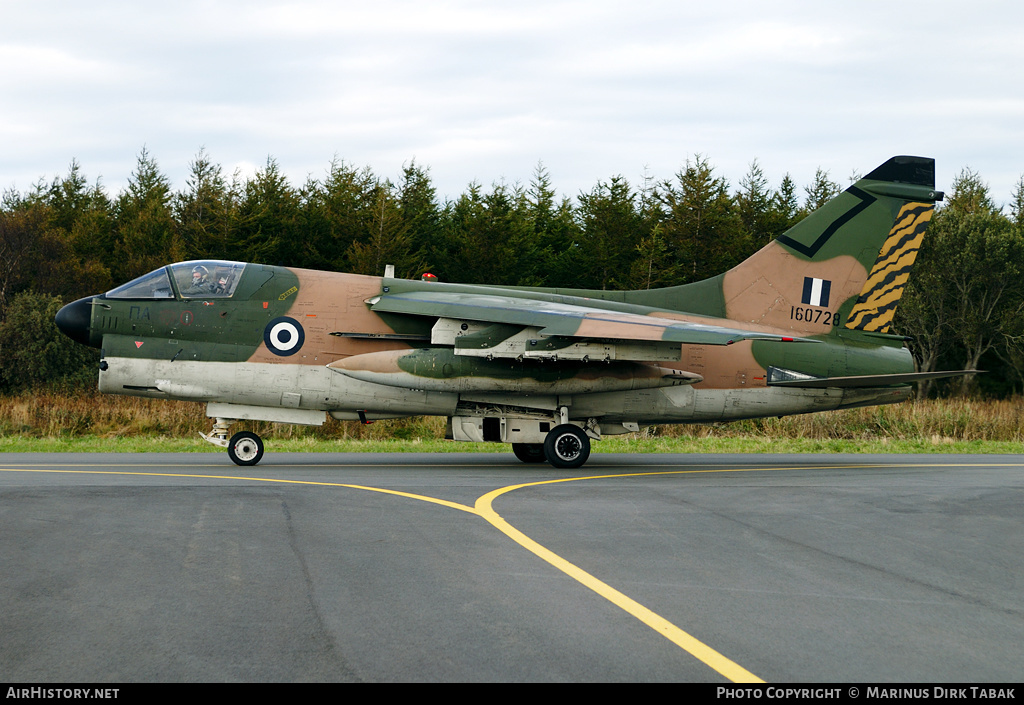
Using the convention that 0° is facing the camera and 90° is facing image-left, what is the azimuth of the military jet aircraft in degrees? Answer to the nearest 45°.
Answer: approximately 90°

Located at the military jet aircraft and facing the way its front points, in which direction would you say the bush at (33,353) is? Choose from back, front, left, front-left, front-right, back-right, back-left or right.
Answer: front-right
